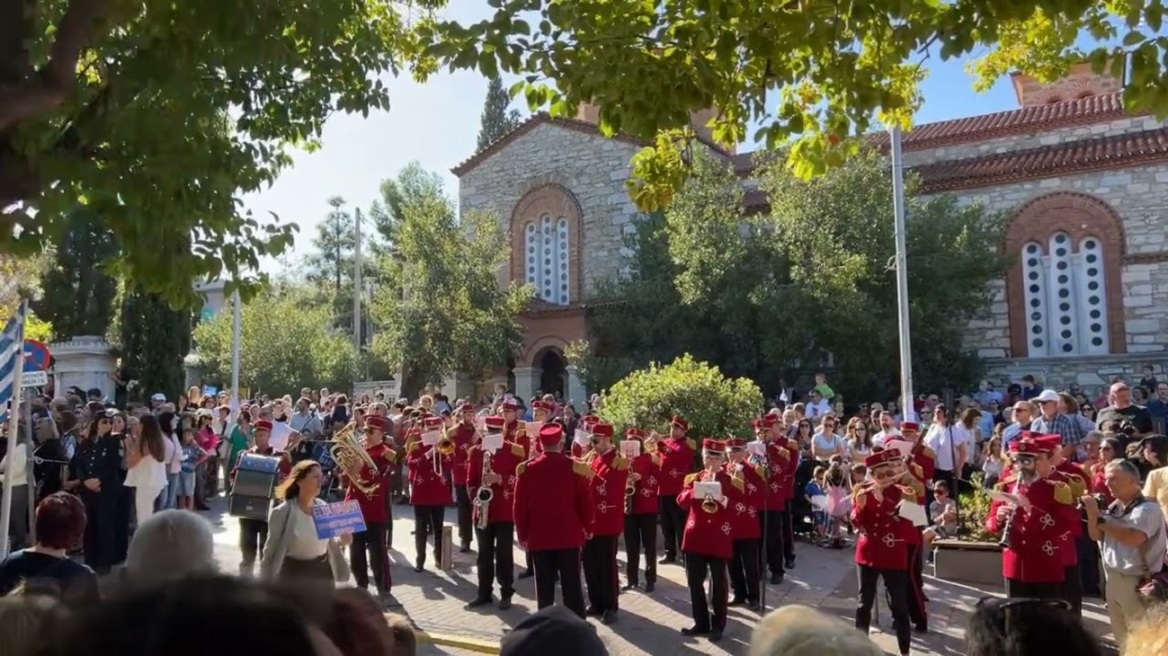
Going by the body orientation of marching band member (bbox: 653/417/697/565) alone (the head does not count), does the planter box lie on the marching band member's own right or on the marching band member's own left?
on the marching band member's own left

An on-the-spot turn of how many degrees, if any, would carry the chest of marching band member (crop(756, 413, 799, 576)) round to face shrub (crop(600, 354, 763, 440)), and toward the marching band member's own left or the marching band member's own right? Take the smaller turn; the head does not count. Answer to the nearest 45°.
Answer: approximately 90° to the marching band member's own right

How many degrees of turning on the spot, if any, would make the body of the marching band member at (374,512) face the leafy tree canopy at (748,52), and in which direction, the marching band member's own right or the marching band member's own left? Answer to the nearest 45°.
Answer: approximately 90° to the marching band member's own left

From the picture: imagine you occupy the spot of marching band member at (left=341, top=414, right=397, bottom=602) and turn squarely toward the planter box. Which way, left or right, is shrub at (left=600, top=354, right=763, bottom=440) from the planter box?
left

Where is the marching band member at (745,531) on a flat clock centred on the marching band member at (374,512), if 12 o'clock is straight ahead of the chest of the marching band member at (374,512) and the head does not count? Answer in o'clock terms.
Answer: the marching band member at (745,531) is roughly at 8 o'clock from the marching band member at (374,512).

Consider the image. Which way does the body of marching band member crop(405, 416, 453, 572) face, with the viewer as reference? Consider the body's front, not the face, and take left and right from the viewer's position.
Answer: facing the viewer

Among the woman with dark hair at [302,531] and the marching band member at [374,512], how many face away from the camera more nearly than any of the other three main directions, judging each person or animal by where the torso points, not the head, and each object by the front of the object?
0

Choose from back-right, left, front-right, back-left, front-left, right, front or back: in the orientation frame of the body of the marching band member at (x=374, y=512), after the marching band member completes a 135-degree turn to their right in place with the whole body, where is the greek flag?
left

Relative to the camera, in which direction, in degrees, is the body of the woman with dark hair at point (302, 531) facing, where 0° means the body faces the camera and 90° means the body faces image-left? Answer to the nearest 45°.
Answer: approximately 315°

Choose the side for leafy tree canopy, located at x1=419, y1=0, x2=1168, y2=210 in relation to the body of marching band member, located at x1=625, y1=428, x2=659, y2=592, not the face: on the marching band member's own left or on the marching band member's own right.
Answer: on the marching band member's own left

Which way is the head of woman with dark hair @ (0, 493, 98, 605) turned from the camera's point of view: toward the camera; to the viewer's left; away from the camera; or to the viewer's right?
away from the camera

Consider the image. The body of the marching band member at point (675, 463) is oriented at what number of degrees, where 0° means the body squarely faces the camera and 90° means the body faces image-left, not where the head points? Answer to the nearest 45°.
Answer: approximately 45°

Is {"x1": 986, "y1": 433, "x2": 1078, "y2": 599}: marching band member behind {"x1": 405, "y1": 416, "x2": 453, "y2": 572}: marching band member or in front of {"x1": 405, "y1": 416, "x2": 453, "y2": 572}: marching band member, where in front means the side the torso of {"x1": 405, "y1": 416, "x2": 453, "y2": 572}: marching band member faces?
in front

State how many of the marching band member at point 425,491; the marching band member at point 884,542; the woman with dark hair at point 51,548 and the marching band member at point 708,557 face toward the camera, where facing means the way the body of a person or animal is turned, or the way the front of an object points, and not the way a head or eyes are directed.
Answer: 3

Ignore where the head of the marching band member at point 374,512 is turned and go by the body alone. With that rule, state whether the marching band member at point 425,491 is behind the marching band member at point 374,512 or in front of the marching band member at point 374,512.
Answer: behind

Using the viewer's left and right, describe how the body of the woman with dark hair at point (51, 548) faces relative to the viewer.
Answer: facing away from the viewer
